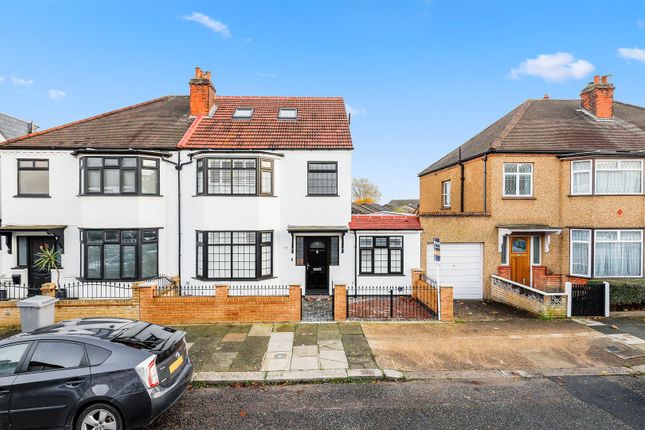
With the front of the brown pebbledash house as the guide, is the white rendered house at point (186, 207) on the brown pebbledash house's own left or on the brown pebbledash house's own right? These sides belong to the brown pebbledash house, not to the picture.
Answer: on the brown pebbledash house's own right

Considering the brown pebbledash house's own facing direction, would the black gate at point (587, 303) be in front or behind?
in front

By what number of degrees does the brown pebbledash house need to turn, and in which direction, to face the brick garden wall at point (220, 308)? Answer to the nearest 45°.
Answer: approximately 45° to its right

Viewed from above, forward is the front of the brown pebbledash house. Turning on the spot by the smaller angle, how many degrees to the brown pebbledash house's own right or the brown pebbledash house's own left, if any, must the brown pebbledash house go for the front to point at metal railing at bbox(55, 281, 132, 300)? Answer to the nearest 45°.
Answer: approximately 45° to the brown pebbledash house's own right

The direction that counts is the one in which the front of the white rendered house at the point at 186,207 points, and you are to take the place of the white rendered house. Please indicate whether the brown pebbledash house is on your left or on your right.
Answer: on your left

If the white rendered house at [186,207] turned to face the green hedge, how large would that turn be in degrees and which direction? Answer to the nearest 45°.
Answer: approximately 45° to its left

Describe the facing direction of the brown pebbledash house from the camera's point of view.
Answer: facing the viewer

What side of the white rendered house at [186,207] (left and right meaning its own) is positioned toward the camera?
front

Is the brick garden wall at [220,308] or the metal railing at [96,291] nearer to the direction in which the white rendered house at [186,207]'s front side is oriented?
the brick garden wall

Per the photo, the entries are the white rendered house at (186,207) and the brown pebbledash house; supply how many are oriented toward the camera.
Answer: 2
